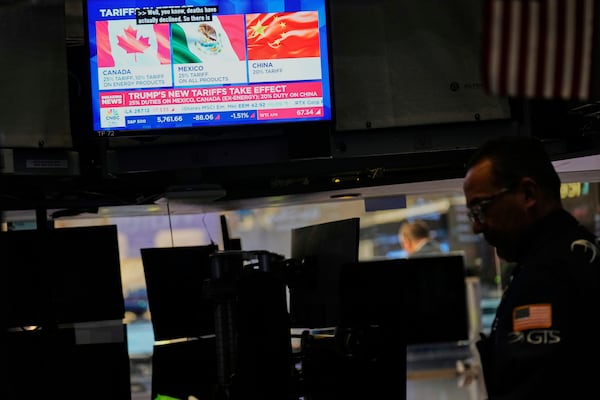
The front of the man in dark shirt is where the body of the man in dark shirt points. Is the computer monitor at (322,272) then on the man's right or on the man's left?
on the man's right

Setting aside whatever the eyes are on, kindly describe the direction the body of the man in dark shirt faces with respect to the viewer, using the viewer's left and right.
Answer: facing to the left of the viewer

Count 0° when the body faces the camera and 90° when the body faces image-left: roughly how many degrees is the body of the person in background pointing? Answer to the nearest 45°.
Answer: approximately 90°

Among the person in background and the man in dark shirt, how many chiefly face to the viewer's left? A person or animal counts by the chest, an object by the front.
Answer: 2

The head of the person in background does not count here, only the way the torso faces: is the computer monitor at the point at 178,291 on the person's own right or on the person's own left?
on the person's own left

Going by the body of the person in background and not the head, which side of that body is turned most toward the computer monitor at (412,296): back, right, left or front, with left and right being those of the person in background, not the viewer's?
left

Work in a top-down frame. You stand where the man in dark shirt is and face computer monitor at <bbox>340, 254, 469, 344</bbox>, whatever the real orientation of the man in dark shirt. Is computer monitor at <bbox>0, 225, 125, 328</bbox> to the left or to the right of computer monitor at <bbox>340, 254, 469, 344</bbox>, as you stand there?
left
